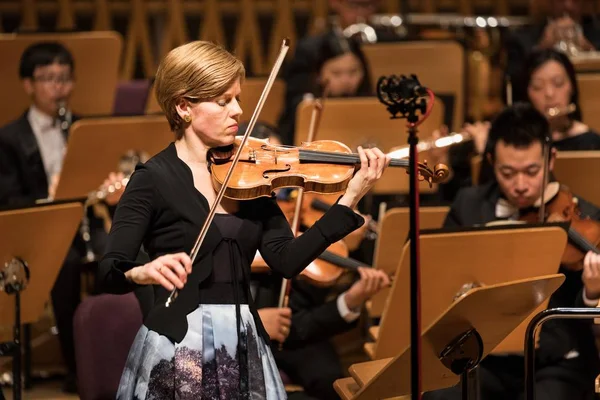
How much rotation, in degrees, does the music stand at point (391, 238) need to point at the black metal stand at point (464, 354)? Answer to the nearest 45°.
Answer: approximately 180°

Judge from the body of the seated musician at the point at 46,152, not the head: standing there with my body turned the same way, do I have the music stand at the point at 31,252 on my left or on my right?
on my right

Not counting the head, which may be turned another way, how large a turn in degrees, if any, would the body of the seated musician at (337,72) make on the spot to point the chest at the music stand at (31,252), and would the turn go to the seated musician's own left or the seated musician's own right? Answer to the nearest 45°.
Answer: approximately 90° to the seated musician's own right

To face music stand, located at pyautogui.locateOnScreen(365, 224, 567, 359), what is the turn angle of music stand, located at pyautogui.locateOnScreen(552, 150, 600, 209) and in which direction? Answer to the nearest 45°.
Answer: approximately 180°

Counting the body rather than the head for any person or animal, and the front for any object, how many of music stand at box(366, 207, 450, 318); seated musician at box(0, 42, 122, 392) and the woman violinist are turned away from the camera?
1

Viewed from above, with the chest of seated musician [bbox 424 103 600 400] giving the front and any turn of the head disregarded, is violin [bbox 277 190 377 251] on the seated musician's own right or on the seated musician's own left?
on the seated musician's own right

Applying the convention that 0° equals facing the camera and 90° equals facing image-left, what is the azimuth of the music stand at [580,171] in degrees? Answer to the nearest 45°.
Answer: approximately 180°

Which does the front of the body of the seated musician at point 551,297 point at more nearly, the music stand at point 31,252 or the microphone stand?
the microphone stand

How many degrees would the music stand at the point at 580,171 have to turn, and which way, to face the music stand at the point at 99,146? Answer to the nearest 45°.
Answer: approximately 90° to its left

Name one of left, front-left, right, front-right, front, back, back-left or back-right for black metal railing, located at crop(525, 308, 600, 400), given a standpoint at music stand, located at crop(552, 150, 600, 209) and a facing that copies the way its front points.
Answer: back

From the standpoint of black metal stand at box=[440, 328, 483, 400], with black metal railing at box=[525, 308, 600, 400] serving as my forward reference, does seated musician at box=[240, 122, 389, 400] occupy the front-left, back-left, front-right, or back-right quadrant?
back-left
